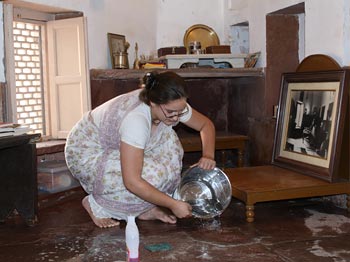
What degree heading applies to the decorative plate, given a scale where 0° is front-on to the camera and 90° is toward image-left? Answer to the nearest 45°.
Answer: approximately 0°

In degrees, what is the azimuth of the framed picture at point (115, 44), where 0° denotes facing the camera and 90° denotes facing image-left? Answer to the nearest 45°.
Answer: approximately 315°

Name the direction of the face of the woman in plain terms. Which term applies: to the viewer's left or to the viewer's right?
to the viewer's right

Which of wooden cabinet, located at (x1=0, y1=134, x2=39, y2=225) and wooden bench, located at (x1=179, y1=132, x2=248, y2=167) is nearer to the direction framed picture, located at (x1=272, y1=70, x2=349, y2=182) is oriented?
the wooden cabinet

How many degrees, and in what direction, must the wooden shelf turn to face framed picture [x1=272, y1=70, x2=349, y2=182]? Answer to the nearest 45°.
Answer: approximately 45° to its left

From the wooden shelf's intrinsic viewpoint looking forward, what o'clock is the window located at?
The window is roughly at 3 o'clock from the wooden shelf.

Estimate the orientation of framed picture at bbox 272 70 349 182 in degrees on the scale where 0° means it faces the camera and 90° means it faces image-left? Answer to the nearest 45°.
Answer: approximately 45°

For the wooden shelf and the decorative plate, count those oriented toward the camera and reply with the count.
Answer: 2

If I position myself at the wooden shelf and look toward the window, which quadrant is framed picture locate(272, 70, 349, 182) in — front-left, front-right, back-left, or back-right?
back-left
